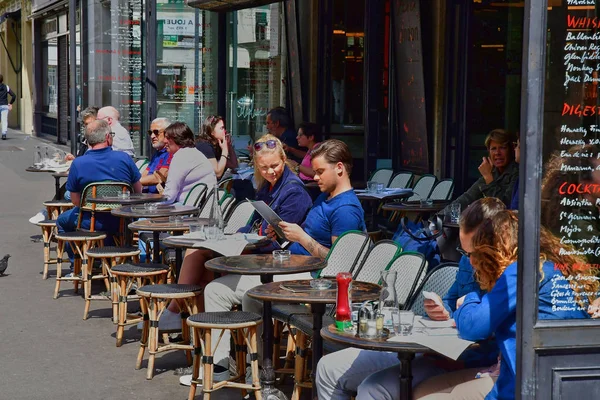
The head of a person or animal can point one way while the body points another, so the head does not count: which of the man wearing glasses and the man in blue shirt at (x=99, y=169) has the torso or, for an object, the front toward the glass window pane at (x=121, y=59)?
the man in blue shirt

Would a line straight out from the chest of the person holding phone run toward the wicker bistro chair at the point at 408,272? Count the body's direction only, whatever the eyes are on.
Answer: no

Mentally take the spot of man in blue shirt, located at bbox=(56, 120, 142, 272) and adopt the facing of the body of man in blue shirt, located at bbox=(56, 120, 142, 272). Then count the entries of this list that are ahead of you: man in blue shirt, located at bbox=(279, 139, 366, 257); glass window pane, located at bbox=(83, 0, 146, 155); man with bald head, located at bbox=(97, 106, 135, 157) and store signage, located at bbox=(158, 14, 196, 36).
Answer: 3

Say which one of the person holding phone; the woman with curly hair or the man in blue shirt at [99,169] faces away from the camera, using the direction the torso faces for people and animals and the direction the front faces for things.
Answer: the man in blue shirt

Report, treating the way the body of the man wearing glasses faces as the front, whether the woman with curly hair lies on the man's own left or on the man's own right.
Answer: on the man's own left

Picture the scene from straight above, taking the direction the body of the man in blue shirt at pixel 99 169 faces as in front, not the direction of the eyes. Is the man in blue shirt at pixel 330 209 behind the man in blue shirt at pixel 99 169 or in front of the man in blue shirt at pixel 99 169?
behind

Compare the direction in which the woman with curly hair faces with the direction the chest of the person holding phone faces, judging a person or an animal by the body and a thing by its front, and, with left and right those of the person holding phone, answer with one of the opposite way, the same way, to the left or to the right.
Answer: the same way

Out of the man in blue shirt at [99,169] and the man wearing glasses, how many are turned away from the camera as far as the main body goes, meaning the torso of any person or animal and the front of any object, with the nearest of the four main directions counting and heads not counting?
1

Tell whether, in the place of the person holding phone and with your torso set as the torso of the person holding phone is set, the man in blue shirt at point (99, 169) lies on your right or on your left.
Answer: on your right

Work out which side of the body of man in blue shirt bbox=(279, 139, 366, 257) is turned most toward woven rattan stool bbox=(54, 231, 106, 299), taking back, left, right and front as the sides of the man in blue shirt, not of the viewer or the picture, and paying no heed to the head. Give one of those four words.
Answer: right

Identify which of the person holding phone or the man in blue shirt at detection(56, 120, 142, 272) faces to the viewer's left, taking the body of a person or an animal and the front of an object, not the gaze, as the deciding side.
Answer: the person holding phone

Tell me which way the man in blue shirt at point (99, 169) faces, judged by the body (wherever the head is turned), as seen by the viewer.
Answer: away from the camera

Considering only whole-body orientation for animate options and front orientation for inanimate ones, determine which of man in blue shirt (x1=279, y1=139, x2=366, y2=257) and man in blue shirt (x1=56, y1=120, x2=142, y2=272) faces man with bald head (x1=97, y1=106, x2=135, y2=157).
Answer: man in blue shirt (x1=56, y1=120, x2=142, y2=272)

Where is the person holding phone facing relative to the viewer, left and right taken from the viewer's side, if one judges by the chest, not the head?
facing to the left of the viewer

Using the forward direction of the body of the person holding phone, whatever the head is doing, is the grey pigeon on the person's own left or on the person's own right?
on the person's own right

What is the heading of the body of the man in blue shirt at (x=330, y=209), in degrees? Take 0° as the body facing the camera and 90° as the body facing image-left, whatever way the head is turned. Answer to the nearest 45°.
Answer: approximately 45°

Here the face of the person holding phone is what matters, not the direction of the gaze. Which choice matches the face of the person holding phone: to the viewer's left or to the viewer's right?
to the viewer's left
